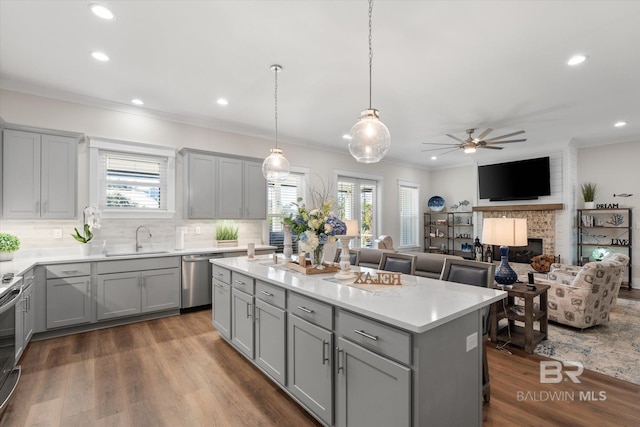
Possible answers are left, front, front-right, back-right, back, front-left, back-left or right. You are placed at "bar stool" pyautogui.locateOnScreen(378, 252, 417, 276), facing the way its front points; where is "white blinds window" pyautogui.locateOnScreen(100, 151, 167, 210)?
front-right

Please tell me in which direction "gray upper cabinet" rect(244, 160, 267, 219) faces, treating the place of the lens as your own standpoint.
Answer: facing the viewer

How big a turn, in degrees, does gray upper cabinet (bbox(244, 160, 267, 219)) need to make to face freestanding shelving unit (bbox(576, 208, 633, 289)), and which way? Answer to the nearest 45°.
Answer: approximately 90° to its left

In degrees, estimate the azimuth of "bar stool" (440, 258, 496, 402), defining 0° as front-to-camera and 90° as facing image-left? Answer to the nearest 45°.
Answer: approximately 45°

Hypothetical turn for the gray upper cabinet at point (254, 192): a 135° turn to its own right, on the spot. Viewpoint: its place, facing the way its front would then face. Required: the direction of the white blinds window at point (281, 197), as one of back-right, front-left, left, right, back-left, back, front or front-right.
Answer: right

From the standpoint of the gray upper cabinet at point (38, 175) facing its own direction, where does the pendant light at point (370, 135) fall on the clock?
The pendant light is roughly at 11 o'clock from the gray upper cabinet.

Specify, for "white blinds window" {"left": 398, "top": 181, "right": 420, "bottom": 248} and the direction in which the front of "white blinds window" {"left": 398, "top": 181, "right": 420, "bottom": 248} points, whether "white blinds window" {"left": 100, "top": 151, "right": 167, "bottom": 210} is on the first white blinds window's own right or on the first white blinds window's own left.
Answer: on the first white blinds window's own right

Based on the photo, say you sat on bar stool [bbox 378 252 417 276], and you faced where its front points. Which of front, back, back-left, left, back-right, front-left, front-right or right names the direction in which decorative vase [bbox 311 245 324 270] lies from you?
front

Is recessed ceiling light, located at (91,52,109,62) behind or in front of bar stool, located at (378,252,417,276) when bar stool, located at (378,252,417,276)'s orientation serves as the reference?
in front

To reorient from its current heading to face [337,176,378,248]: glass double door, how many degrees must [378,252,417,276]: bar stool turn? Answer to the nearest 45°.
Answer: approximately 135° to its right

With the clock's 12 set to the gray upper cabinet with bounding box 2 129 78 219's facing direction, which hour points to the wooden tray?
The wooden tray is roughly at 11 o'clock from the gray upper cabinet.

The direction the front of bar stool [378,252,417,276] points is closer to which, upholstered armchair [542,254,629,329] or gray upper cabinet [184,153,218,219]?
the gray upper cabinet

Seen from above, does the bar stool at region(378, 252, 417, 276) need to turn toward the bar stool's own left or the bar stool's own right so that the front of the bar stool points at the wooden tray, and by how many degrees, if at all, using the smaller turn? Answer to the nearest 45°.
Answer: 0° — it already faces it

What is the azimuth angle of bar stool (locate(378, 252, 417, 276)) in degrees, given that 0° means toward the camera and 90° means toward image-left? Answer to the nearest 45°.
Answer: approximately 45°

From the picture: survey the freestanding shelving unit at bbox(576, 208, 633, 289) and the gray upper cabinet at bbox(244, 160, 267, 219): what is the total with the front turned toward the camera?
2

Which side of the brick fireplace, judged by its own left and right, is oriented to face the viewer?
front

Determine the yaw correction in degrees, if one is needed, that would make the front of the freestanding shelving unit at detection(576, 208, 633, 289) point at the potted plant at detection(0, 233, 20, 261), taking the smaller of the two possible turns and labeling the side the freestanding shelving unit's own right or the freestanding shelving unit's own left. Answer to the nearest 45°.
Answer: approximately 45° to the freestanding shelving unit's own right

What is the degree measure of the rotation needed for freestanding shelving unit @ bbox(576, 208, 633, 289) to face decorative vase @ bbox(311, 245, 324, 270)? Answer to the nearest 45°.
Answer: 0° — it already faces it

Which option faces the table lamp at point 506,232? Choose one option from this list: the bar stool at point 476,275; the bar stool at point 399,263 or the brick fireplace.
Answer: the brick fireplace
